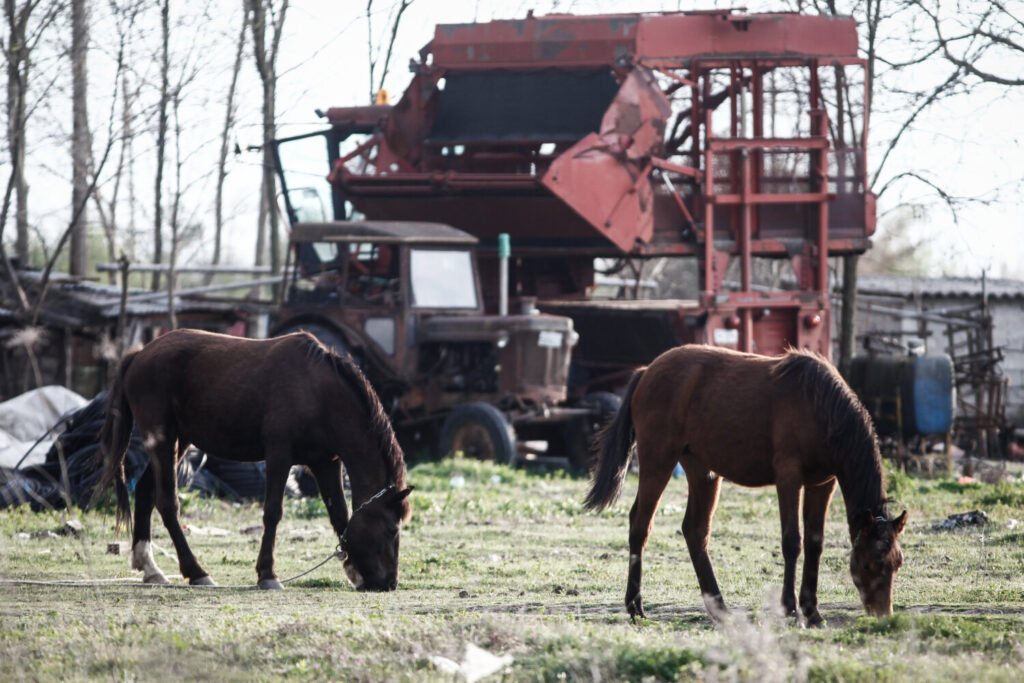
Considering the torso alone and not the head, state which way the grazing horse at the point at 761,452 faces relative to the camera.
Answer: to the viewer's right

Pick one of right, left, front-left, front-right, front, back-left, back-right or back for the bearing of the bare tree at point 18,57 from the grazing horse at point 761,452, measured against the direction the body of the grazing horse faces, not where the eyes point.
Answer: back-left

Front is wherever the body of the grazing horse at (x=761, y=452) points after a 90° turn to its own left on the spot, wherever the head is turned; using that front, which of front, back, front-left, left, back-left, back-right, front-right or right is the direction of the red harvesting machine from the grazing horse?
front

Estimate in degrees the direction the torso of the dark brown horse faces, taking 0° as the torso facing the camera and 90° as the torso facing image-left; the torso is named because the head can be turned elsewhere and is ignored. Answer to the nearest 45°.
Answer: approximately 270°

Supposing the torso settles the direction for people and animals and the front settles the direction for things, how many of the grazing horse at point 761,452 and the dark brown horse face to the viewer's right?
2

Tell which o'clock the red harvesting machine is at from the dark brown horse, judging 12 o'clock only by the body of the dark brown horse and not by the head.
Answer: The red harvesting machine is roughly at 10 o'clock from the dark brown horse.

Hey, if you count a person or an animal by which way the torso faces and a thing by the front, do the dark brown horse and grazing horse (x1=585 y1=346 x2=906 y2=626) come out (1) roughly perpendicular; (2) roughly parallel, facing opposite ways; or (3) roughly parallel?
roughly parallel

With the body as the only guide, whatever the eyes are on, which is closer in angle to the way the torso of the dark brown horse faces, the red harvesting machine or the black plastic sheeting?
the red harvesting machine

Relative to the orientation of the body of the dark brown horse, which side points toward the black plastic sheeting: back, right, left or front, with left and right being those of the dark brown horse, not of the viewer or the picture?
left

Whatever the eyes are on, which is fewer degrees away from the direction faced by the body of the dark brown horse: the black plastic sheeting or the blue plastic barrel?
the blue plastic barrel

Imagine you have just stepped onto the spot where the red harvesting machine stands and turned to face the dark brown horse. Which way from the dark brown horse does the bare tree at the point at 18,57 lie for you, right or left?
right

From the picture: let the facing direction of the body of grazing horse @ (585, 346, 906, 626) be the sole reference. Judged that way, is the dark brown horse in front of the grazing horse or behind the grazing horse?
behind
